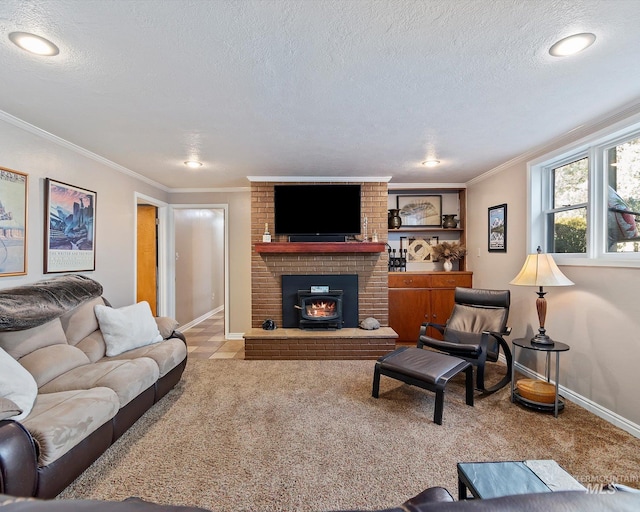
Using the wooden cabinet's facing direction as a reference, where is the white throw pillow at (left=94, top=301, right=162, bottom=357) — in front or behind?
in front

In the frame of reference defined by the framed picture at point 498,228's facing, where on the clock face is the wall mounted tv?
The wall mounted tv is roughly at 1 o'clock from the framed picture.

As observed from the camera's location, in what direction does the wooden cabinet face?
facing the viewer

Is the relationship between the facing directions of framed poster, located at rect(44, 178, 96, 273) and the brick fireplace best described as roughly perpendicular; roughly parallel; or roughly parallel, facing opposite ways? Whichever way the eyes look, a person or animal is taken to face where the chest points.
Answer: roughly perpendicular

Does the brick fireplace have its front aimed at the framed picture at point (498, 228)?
no

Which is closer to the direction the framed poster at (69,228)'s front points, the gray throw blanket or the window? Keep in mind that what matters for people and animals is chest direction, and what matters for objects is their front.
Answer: the window

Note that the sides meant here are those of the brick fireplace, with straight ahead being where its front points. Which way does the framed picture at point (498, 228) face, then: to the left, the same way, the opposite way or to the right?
to the right

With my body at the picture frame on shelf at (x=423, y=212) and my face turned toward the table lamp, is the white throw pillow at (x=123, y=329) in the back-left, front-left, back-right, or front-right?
front-right

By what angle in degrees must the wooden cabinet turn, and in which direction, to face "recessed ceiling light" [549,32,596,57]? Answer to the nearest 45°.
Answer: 0° — it already faces it

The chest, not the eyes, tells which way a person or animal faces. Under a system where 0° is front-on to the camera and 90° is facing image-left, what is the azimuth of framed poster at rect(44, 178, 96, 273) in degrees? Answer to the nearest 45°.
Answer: approximately 315°

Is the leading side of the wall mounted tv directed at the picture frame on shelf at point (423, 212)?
no

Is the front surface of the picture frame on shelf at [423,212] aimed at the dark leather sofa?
yes

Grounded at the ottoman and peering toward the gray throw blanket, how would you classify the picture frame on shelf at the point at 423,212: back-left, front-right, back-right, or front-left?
back-right

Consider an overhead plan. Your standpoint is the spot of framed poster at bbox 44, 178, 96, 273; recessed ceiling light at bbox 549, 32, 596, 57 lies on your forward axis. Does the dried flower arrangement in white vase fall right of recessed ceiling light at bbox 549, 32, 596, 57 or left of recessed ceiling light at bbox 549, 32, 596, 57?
left

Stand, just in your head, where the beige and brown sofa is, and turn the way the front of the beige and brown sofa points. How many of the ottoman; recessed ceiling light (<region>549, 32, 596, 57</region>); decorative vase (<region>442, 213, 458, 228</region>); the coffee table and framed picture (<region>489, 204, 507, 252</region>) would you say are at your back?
0

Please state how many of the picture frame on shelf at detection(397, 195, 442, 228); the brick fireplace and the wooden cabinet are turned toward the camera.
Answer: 3

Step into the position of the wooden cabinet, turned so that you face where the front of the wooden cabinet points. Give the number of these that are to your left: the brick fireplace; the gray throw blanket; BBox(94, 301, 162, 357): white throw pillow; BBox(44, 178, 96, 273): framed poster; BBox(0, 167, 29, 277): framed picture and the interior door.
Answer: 0

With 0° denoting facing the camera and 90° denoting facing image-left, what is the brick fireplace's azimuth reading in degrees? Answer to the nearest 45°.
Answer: approximately 0°

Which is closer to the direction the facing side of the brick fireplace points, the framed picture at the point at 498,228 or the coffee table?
the coffee table

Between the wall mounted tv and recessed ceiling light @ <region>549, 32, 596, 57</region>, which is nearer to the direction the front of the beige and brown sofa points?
the recessed ceiling light

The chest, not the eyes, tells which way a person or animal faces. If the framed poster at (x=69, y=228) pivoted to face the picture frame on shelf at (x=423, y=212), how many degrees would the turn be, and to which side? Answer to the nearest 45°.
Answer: approximately 45° to its left
